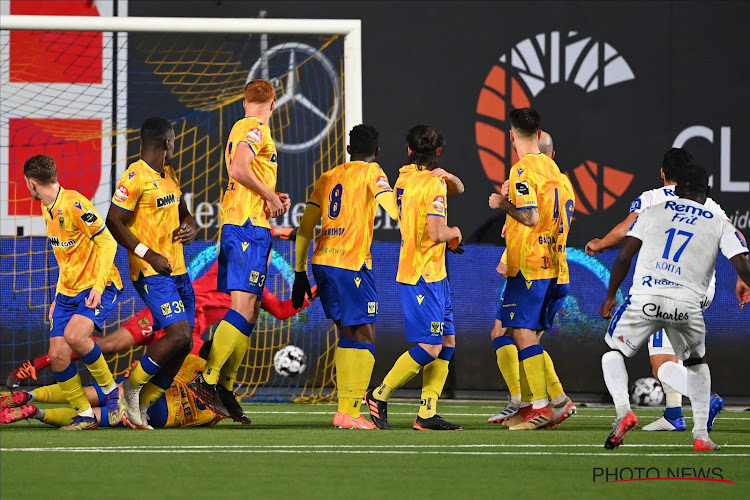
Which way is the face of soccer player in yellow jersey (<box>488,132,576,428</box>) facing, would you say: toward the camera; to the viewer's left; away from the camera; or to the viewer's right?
away from the camera

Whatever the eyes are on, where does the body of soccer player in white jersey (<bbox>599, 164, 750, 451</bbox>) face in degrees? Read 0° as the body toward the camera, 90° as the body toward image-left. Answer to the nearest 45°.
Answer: approximately 180°

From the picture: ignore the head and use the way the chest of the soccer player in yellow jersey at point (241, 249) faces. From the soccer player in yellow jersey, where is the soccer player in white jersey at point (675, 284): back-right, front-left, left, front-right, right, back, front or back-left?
front-right

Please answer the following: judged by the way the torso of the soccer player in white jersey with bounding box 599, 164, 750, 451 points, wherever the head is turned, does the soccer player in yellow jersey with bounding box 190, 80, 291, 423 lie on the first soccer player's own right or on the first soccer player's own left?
on the first soccer player's own left

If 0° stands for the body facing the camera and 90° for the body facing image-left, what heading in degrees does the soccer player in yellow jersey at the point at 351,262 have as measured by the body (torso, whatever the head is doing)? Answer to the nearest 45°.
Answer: approximately 225°

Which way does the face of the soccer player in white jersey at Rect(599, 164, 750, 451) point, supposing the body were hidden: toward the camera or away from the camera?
away from the camera

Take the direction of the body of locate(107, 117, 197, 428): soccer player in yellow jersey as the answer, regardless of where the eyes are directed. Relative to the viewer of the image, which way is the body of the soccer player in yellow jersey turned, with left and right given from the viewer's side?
facing the viewer and to the right of the viewer

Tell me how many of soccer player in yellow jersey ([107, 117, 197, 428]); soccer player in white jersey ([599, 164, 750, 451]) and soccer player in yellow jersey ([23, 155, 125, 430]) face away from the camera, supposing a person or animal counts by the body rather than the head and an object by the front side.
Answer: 1

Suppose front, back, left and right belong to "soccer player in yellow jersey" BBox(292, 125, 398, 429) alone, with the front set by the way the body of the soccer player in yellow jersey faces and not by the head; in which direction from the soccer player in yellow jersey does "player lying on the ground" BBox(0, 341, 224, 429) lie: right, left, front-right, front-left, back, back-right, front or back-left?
back-left

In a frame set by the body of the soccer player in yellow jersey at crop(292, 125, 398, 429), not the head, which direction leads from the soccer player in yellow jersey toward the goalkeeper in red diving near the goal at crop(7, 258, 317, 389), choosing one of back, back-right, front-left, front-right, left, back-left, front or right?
left
